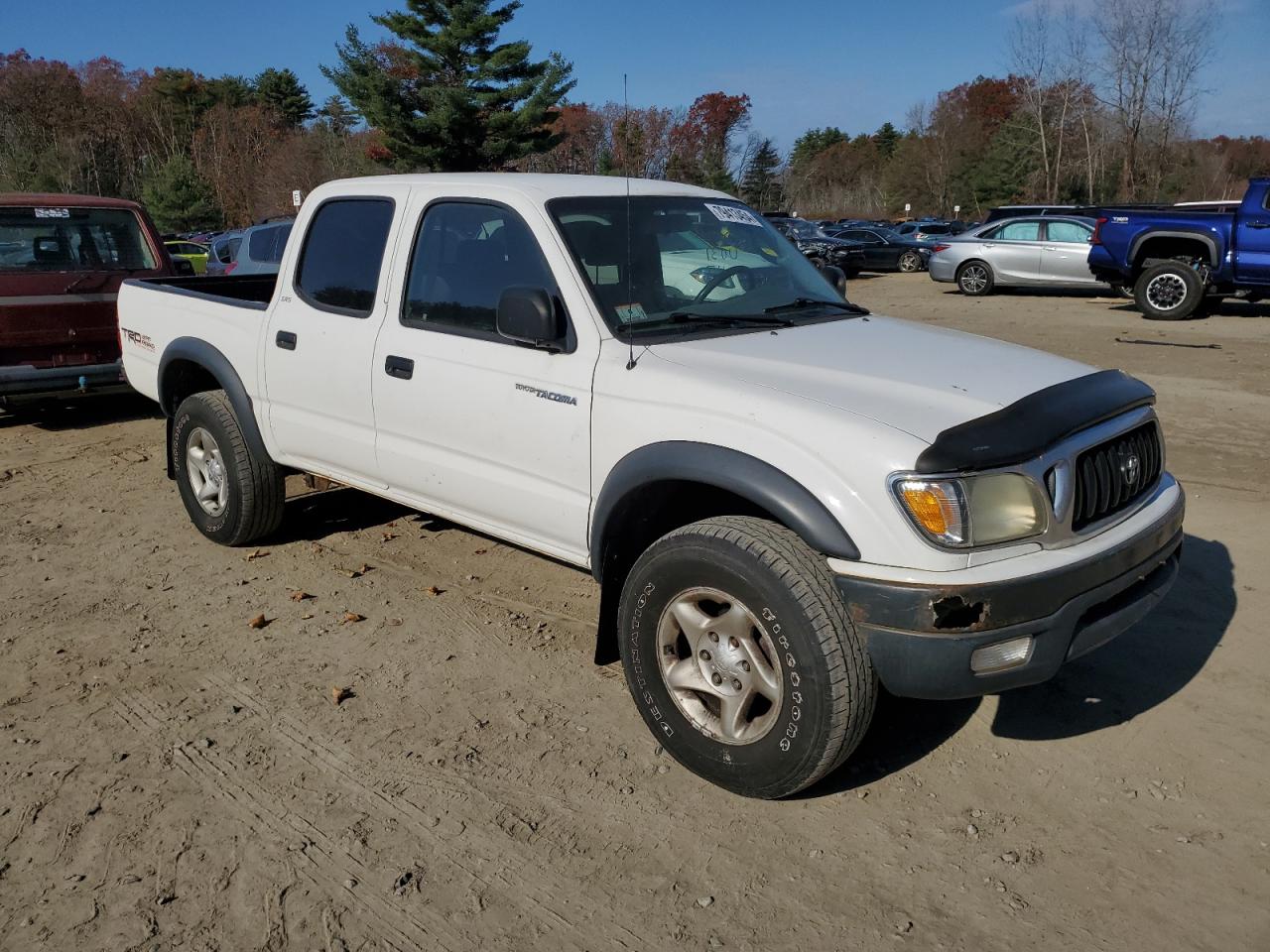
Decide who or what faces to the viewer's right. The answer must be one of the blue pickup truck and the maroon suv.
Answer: the blue pickup truck

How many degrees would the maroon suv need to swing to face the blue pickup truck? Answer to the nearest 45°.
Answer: approximately 90° to its right

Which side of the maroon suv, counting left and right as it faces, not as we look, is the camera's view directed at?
back

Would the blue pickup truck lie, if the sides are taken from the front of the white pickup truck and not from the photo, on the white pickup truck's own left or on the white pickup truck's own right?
on the white pickup truck's own left

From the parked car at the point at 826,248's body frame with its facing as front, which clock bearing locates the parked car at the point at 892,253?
the parked car at the point at 892,253 is roughly at 9 o'clock from the parked car at the point at 826,248.

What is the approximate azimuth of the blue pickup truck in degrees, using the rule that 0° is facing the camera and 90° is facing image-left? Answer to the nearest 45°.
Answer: approximately 270°

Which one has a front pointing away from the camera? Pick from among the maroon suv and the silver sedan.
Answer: the maroon suv

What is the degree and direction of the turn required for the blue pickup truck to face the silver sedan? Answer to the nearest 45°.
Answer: approximately 135° to its left

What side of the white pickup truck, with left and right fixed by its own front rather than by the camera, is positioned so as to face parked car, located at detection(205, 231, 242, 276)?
back

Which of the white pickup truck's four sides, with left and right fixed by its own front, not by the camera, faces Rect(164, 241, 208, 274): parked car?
back
